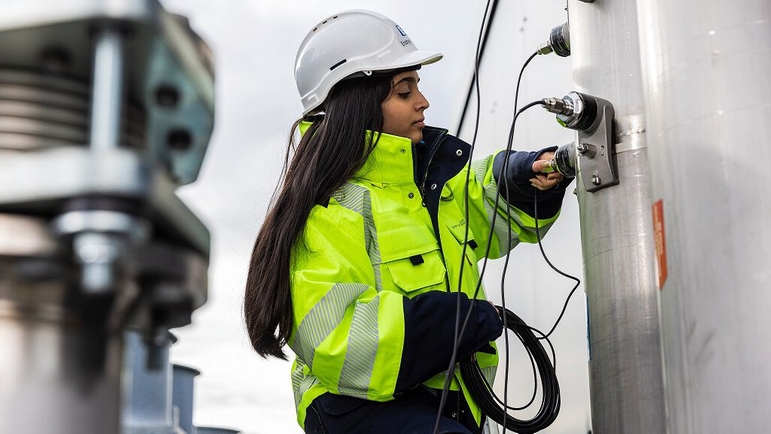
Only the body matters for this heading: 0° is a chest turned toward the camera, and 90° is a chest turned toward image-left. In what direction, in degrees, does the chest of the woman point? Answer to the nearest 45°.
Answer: approximately 315°

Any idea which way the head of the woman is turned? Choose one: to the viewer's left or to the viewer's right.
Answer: to the viewer's right

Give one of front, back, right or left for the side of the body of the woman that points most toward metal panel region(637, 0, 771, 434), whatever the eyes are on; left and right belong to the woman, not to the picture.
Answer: front
